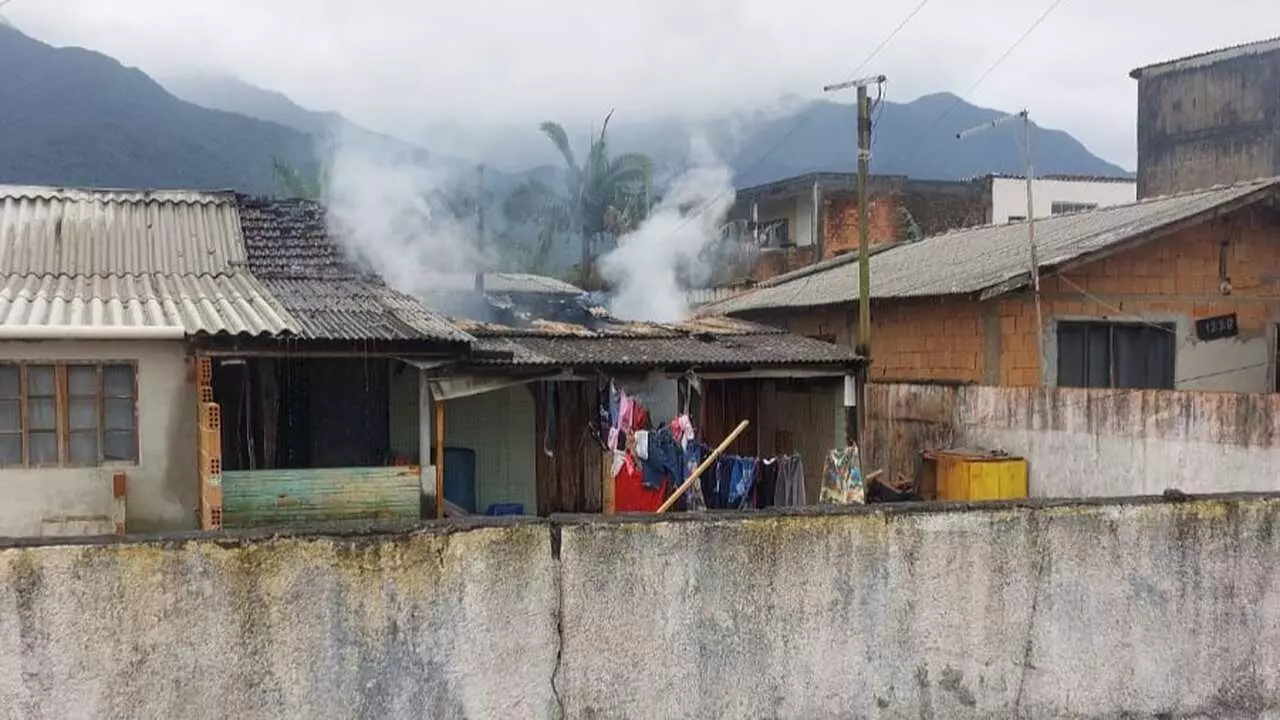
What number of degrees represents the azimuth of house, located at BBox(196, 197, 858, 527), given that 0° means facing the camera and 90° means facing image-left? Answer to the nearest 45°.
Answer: approximately 0°

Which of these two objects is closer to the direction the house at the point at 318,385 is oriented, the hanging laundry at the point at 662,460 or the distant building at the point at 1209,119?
the hanging laundry

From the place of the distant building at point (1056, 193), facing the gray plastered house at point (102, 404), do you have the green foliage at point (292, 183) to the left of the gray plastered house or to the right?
right

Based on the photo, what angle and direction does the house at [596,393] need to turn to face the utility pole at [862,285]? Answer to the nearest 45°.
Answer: approximately 90° to its left

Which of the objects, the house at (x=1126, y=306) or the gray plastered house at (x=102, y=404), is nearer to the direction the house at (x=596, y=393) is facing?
the gray plastered house

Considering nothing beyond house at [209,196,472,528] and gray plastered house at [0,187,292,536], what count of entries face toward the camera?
2

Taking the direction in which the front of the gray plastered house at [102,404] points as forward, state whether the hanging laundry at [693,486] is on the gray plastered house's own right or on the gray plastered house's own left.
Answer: on the gray plastered house's own left
